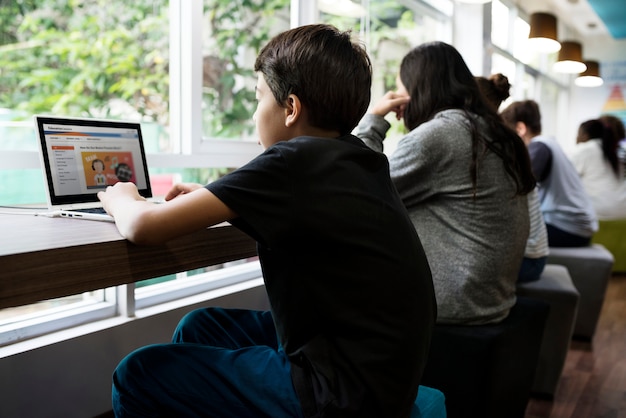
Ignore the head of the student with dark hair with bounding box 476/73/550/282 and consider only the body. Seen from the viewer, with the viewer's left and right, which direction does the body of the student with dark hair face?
facing away from the viewer and to the left of the viewer

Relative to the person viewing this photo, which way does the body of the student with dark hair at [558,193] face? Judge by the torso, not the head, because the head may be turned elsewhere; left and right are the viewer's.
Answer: facing away from the viewer and to the left of the viewer

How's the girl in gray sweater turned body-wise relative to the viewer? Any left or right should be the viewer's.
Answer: facing away from the viewer and to the left of the viewer

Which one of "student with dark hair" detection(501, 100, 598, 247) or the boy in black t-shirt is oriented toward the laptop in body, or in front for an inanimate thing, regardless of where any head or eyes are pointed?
the boy in black t-shirt

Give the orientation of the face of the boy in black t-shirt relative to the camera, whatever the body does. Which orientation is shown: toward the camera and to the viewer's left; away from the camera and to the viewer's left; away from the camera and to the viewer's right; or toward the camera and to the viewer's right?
away from the camera and to the viewer's left

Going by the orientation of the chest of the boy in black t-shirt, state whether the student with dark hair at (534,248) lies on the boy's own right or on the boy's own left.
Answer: on the boy's own right

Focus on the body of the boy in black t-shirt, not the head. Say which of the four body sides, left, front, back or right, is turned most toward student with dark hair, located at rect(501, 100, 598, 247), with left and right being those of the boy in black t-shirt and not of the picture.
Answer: right

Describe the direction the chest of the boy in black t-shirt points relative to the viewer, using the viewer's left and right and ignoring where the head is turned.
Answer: facing away from the viewer and to the left of the viewer

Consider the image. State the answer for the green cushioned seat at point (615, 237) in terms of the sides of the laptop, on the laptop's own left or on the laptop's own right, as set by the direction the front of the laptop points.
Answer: on the laptop's own left

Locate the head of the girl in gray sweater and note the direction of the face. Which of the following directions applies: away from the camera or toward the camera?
away from the camera

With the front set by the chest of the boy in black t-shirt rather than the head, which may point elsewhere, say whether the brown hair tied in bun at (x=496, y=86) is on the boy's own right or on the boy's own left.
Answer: on the boy's own right
